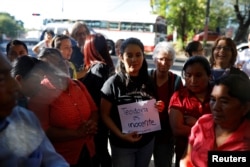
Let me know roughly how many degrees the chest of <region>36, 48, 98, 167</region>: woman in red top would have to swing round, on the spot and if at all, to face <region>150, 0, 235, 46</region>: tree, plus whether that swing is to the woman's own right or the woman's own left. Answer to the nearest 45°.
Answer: approximately 135° to the woman's own left

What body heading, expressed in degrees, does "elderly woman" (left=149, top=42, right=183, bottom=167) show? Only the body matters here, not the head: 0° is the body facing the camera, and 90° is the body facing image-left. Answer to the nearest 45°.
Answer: approximately 0°

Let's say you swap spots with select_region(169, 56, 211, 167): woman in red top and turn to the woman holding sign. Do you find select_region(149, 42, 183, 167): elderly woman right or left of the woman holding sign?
right

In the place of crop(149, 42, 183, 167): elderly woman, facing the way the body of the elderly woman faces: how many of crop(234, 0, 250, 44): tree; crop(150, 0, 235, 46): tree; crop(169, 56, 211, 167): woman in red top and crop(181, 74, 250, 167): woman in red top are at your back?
2

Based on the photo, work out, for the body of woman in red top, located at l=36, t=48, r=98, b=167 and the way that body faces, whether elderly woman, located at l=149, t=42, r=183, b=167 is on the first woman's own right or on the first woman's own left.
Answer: on the first woman's own left

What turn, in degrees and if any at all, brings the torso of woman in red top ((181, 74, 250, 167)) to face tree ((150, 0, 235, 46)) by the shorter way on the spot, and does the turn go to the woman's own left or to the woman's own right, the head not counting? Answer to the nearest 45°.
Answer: approximately 135° to the woman's own right

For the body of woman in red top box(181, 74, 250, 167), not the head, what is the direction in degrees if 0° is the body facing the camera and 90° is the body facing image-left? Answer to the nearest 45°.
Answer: approximately 45°

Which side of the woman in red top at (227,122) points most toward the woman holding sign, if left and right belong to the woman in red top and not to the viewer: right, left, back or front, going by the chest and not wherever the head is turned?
right

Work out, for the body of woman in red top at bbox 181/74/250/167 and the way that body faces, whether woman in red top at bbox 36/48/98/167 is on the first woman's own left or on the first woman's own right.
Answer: on the first woman's own right

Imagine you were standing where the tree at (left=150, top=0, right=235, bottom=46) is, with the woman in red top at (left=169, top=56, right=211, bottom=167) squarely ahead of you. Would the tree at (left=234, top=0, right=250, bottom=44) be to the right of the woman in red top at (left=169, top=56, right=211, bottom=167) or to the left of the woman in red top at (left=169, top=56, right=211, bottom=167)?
left

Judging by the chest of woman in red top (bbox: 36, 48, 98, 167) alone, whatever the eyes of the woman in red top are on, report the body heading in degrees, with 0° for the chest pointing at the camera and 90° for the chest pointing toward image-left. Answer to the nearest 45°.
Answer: approximately 315°
